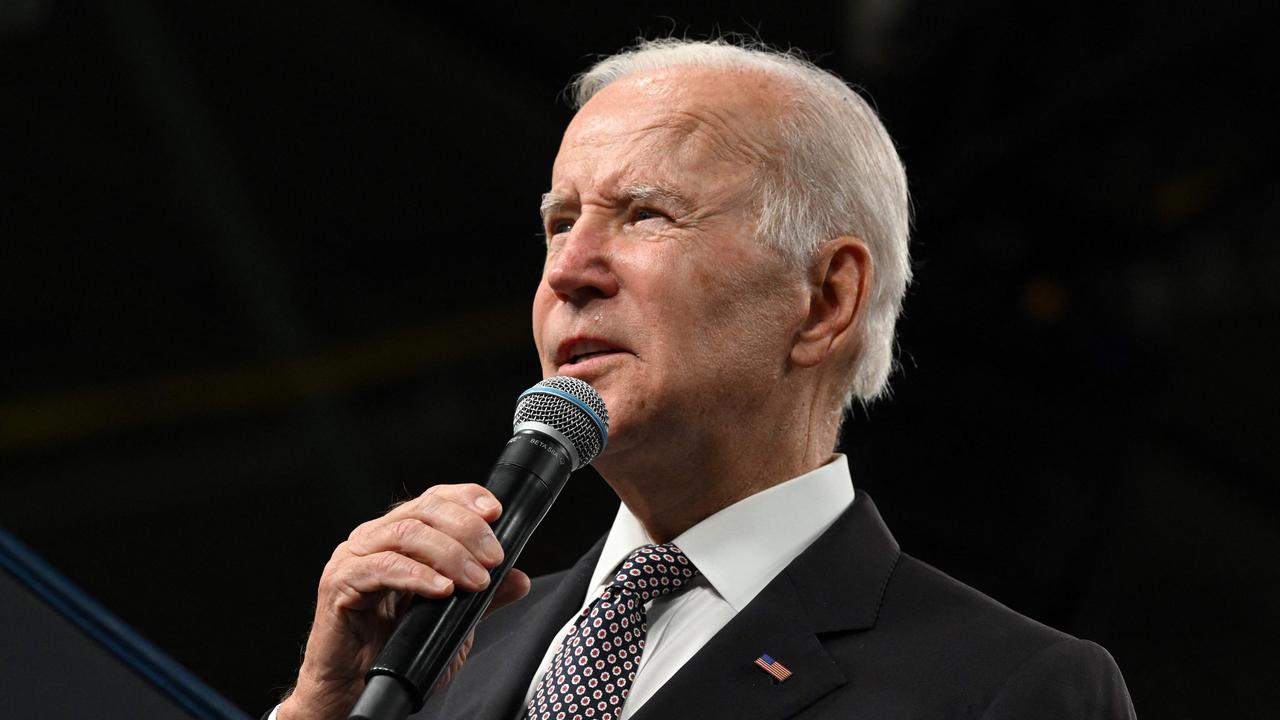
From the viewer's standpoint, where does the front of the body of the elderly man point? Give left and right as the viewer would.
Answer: facing the viewer and to the left of the viewer
